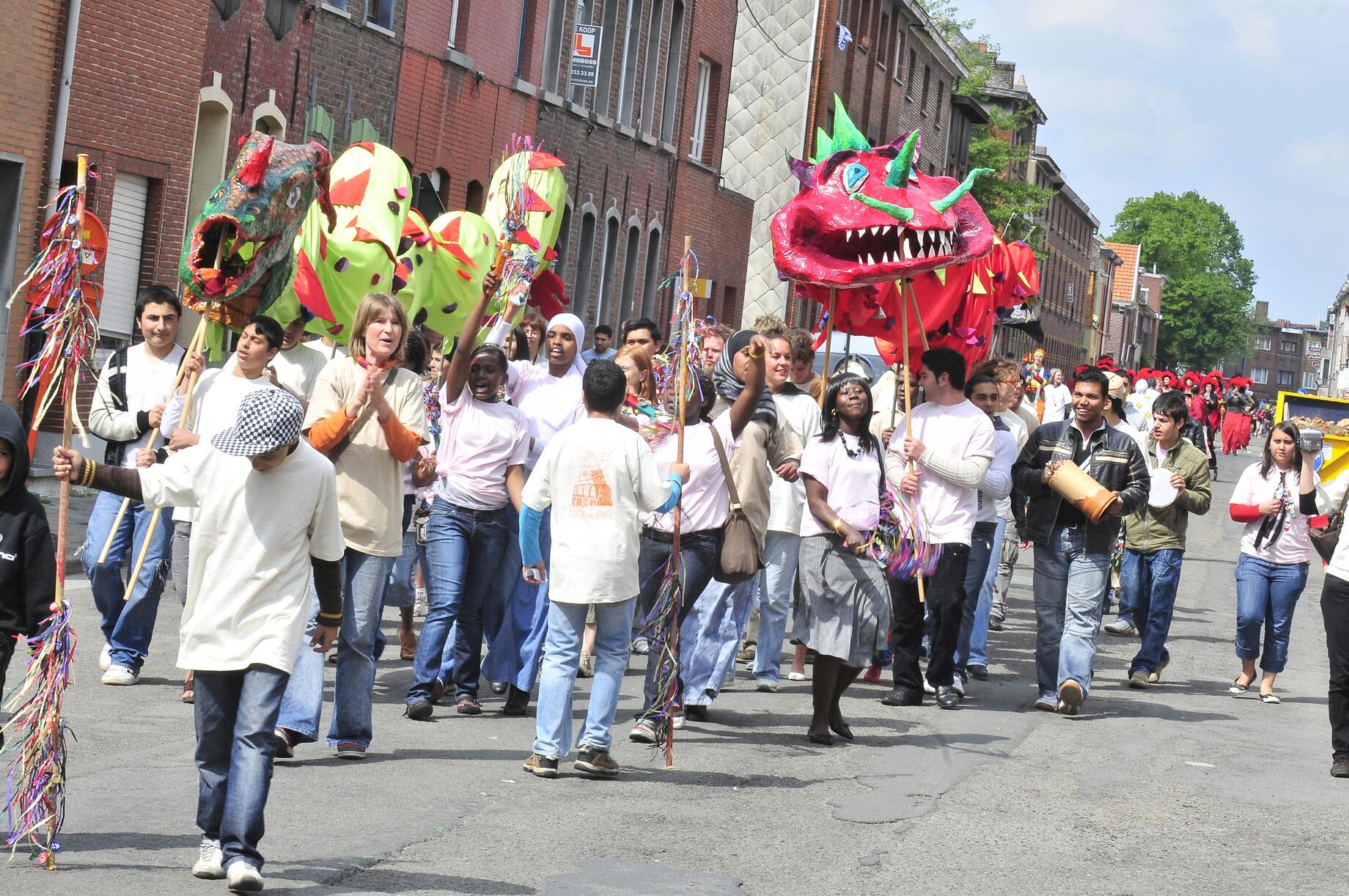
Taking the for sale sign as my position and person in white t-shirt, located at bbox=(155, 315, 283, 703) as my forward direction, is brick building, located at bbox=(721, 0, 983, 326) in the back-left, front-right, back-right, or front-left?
back-left

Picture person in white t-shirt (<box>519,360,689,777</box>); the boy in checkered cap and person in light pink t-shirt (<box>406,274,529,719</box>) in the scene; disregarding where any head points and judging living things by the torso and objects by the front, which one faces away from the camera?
person in white t-shirt (<box>519,360,689,777</box>)

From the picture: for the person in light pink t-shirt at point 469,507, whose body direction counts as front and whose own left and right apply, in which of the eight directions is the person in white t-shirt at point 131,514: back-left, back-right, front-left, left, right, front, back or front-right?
right

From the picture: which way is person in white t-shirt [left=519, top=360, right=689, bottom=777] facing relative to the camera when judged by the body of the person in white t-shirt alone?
away from the camera

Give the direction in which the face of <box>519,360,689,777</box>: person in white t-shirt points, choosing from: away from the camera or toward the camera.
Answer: away from the camera

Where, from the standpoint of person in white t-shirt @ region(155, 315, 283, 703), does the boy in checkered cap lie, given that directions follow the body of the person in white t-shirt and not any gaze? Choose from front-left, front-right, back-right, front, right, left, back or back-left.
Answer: front-left

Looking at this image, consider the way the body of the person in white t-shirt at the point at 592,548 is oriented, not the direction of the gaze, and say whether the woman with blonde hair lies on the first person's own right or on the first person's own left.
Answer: on the first person's own left

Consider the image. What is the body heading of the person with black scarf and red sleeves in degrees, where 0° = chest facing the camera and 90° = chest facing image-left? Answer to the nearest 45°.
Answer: approximately 0°

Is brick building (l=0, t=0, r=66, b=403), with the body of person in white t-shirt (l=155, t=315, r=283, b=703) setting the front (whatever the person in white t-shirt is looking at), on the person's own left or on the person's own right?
on the person's own right
